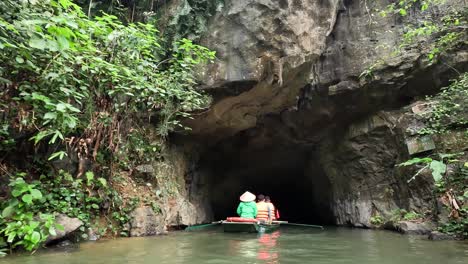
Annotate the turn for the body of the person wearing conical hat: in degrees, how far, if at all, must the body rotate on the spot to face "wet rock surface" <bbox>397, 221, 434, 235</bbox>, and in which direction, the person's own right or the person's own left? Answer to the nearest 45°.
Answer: approximately 90° to the person's own right

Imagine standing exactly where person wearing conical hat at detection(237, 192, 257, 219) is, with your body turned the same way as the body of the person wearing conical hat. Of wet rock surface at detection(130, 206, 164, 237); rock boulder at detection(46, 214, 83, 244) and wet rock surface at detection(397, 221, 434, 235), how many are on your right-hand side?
1

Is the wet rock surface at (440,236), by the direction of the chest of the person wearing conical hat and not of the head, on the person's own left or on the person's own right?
on the person's own right

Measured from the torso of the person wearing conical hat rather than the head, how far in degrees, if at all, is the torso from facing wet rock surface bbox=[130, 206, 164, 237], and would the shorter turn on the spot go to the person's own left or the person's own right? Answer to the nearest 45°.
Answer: approximately 135° to the person's own left

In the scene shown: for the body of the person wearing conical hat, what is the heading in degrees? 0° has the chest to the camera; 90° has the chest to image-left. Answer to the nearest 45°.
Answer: approximately 180°
